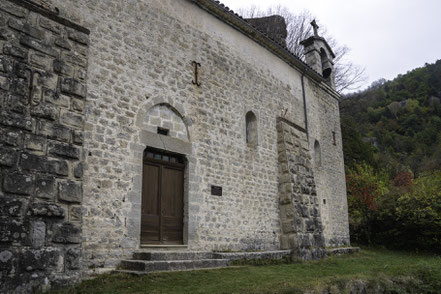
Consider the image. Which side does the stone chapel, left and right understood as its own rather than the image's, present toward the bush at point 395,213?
left

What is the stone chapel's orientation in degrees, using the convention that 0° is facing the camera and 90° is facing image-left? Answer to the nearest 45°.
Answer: approximately 315°
